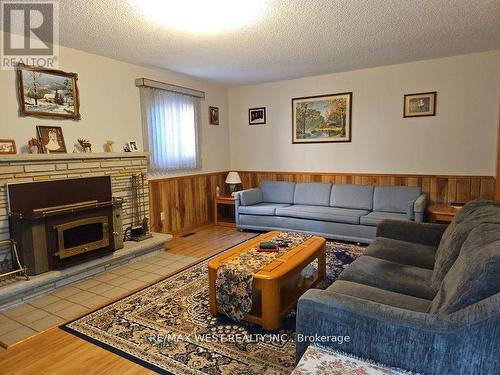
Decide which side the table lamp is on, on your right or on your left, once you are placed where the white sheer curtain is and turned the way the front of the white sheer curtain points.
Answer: on your left

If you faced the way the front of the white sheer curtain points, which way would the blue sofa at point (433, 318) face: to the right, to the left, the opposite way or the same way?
the opposite way

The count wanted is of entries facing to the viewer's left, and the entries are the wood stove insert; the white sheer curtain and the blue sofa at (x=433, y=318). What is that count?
1

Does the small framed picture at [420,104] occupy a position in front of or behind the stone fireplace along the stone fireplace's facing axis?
in front

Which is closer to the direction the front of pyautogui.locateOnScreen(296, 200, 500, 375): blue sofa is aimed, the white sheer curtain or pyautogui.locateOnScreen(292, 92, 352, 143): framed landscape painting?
the white sheer curtain

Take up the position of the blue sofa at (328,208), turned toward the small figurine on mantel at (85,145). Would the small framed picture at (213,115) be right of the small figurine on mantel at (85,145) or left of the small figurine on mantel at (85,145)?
right

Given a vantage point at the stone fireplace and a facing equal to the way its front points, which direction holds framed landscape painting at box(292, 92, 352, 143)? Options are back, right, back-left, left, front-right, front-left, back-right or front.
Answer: front-left

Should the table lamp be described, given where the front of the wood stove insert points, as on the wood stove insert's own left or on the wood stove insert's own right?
on the wood stove insert's own left

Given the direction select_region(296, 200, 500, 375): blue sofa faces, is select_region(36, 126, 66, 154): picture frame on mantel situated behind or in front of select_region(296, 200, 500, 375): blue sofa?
in front

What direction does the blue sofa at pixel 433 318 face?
to the viewer's left

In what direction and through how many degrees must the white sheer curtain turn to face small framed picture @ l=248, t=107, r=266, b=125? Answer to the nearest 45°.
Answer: approximately 90° to its left

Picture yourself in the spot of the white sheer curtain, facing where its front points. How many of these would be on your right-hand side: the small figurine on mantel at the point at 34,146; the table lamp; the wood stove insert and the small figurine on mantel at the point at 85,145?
3

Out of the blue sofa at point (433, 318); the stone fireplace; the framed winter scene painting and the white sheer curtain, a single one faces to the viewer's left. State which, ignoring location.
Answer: the blue sofa

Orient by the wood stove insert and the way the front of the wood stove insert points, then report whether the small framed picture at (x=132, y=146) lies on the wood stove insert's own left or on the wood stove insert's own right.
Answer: on the wood stove insert's own left
